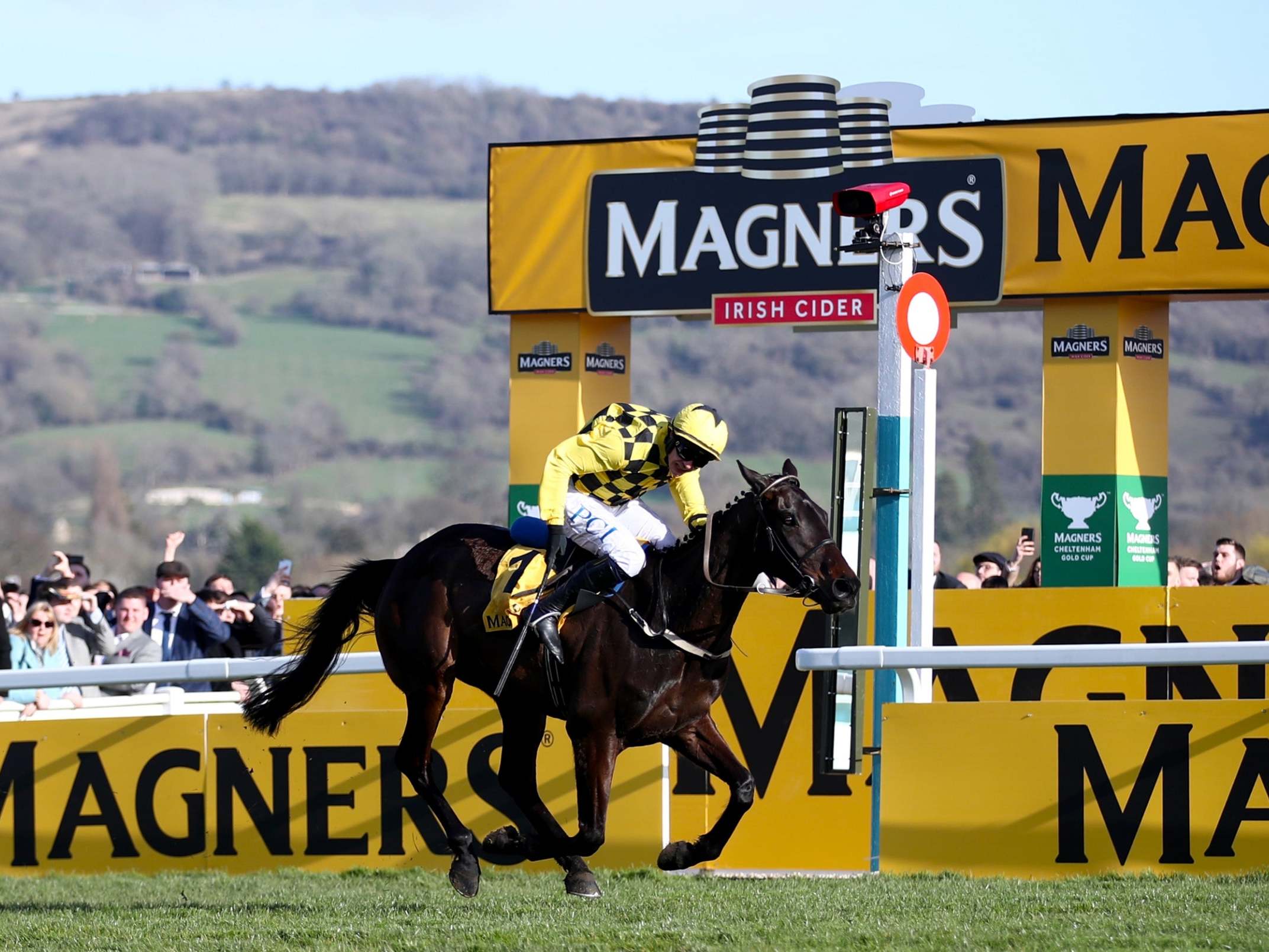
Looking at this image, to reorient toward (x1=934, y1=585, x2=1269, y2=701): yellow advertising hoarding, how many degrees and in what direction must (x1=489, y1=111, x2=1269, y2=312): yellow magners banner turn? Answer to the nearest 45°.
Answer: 0° — it already faces it

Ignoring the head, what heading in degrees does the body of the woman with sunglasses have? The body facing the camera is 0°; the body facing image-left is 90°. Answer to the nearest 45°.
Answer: approximately 0°

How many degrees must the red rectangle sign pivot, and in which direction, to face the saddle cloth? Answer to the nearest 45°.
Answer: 0° — it already faces it

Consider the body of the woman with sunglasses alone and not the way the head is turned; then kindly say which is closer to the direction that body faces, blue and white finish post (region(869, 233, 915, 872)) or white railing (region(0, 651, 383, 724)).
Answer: the white railing

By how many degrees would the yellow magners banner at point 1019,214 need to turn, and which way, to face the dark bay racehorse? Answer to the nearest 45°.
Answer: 0° — it already faces it
